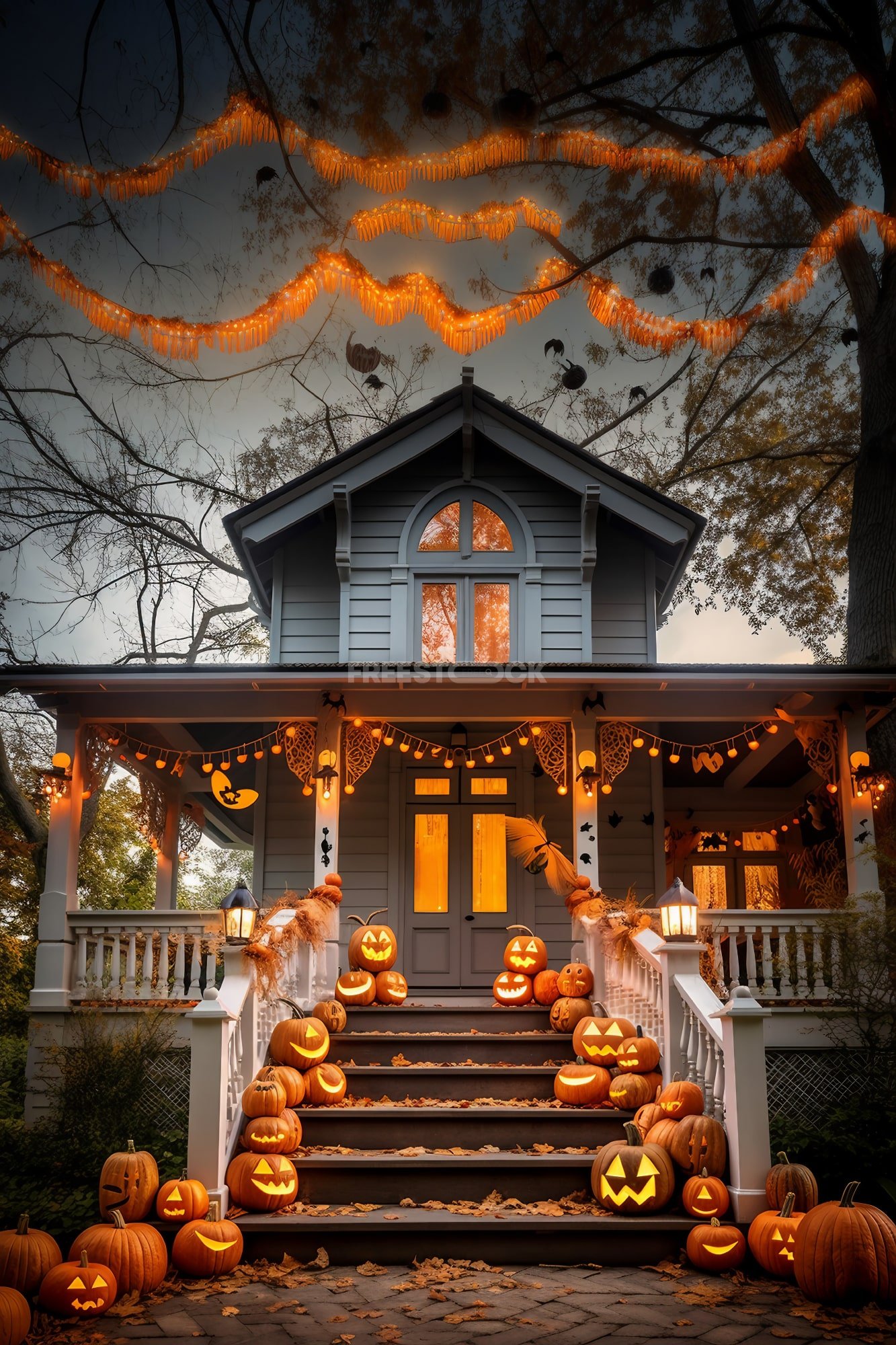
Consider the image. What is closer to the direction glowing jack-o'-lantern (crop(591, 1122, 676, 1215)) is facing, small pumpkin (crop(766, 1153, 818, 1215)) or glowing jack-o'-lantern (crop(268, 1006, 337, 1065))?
the small pumpkin

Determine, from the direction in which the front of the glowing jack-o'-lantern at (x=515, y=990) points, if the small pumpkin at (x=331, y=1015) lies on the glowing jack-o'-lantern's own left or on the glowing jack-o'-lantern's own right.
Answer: on the glowing jack-o'-lantern's own right

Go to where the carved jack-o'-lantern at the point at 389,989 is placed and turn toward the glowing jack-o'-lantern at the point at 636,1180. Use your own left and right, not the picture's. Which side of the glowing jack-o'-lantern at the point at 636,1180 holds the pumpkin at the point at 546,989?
left

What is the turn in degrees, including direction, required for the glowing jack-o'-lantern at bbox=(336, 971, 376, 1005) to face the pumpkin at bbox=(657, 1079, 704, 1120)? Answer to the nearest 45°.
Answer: approximately 45° to its left

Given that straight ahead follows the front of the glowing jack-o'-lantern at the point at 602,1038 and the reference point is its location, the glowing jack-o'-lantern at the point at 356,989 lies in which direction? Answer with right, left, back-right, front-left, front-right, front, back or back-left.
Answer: back-right

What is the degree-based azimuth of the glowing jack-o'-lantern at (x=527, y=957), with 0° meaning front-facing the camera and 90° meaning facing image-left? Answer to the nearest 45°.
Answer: approximately 0°

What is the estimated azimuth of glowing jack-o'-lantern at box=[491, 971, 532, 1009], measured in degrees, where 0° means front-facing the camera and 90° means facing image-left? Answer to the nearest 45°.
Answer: approximately 0°
